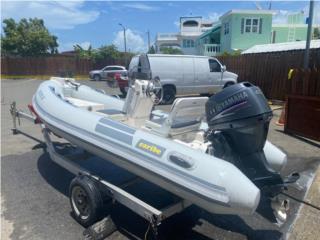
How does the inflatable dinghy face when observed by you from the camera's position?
facing away from the viewer and to the left of the viewer

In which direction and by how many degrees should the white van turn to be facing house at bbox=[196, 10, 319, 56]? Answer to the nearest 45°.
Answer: approximately 45° to its left

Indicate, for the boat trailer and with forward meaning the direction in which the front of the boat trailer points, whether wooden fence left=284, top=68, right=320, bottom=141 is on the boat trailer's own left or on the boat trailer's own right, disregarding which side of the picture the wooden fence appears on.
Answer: on the boat trailer's own right

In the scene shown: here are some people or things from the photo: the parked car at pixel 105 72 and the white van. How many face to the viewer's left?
1

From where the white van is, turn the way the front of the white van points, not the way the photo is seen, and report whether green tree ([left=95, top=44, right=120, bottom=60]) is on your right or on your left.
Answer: on your left

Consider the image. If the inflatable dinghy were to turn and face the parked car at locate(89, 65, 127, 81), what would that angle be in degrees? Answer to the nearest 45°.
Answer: approximately 45° to its right

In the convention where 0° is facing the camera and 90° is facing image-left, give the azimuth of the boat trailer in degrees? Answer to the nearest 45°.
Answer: approximately 135°

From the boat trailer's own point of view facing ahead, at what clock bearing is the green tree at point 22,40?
The green tree is roughly at 1 o'clock from the boat trailer.

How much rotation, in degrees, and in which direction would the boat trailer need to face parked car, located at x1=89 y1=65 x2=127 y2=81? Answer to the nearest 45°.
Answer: approximately 45° to its right

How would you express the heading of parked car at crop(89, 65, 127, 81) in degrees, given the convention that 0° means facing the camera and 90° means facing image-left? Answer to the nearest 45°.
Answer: approximately 90°

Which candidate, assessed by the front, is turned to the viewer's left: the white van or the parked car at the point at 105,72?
the parked car

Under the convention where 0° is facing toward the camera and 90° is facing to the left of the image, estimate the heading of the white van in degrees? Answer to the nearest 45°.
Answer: approximately 225°

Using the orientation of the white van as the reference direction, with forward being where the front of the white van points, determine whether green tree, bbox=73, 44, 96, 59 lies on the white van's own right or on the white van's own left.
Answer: on the white van's own left

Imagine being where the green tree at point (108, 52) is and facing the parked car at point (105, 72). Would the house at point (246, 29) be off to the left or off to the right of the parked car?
left

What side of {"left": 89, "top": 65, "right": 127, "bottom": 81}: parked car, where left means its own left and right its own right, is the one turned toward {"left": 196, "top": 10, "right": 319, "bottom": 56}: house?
back
